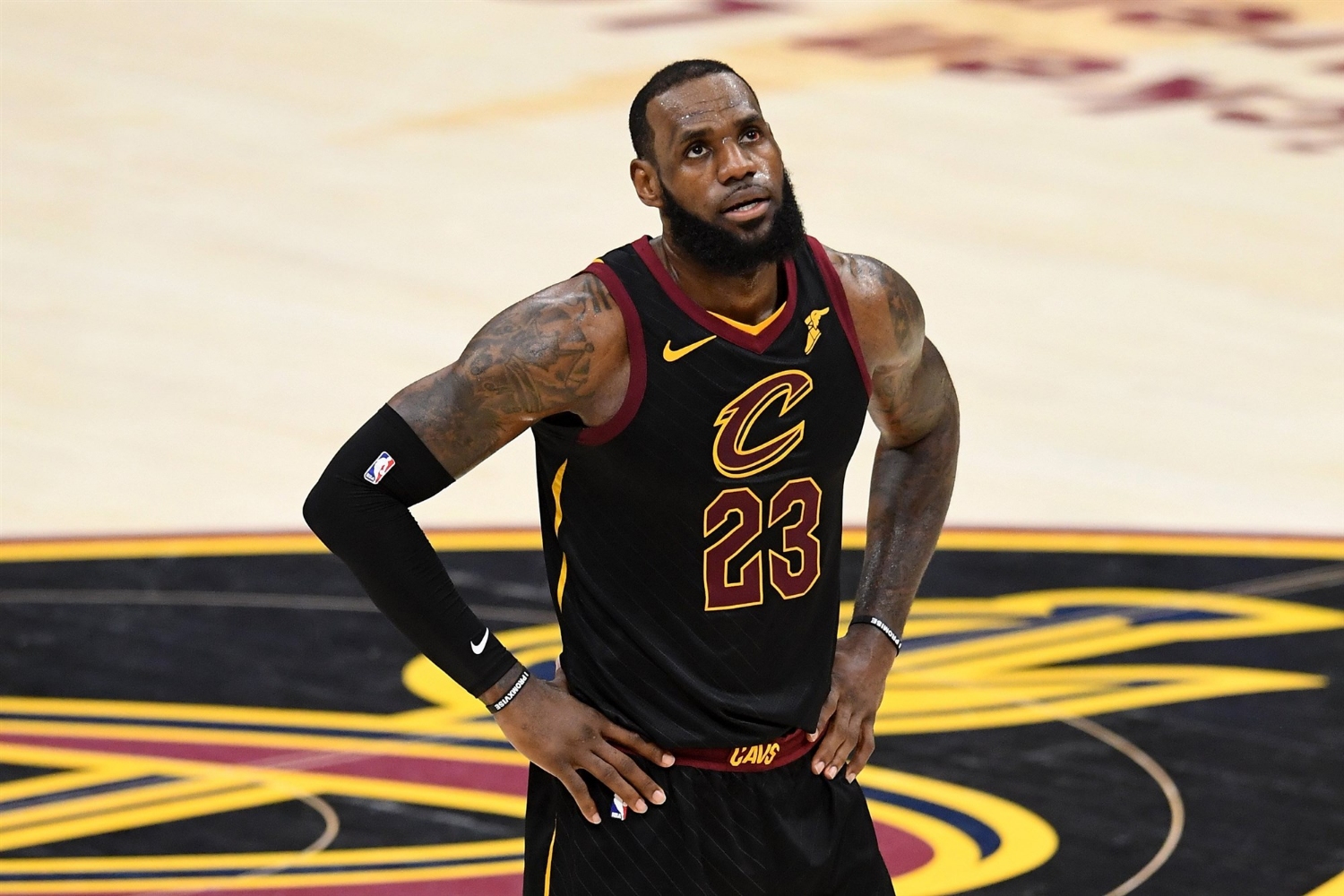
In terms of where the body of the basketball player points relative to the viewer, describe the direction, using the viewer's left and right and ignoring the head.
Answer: facing the viewer and to the right of the viewer
